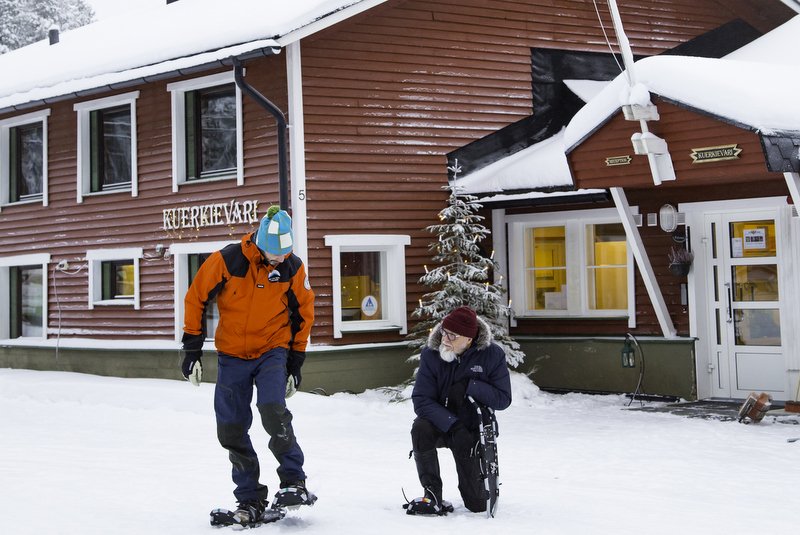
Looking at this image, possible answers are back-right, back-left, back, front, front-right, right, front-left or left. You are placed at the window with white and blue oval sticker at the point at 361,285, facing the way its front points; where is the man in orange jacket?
front

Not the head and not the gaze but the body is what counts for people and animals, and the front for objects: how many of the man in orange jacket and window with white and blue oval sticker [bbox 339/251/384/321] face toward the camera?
2

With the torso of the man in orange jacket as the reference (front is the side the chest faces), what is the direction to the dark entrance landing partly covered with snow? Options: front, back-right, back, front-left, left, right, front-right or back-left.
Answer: back-left

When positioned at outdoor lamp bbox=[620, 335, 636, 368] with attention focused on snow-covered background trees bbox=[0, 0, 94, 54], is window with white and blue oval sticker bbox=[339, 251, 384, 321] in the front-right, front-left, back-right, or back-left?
front-left

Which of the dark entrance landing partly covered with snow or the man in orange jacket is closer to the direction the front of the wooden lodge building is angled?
the man in orange jacket

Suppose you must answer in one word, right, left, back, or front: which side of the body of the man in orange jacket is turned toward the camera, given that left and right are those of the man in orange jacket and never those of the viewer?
front

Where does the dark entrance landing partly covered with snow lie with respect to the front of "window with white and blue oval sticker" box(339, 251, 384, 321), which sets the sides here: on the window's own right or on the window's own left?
on the window's own left

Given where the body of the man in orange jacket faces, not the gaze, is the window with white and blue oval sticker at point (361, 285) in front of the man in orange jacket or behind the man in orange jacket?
behind

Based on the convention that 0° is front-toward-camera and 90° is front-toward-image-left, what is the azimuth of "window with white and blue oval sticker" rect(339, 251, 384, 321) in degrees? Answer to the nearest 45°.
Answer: approximately 0°

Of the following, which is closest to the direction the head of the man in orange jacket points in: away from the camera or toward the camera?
toward the camera

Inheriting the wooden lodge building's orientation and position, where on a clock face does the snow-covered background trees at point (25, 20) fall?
The snow-covered background trees is roughly at 5 o'clock from the wooden lodge building.

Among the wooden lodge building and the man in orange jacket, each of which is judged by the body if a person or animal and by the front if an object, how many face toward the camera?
2
